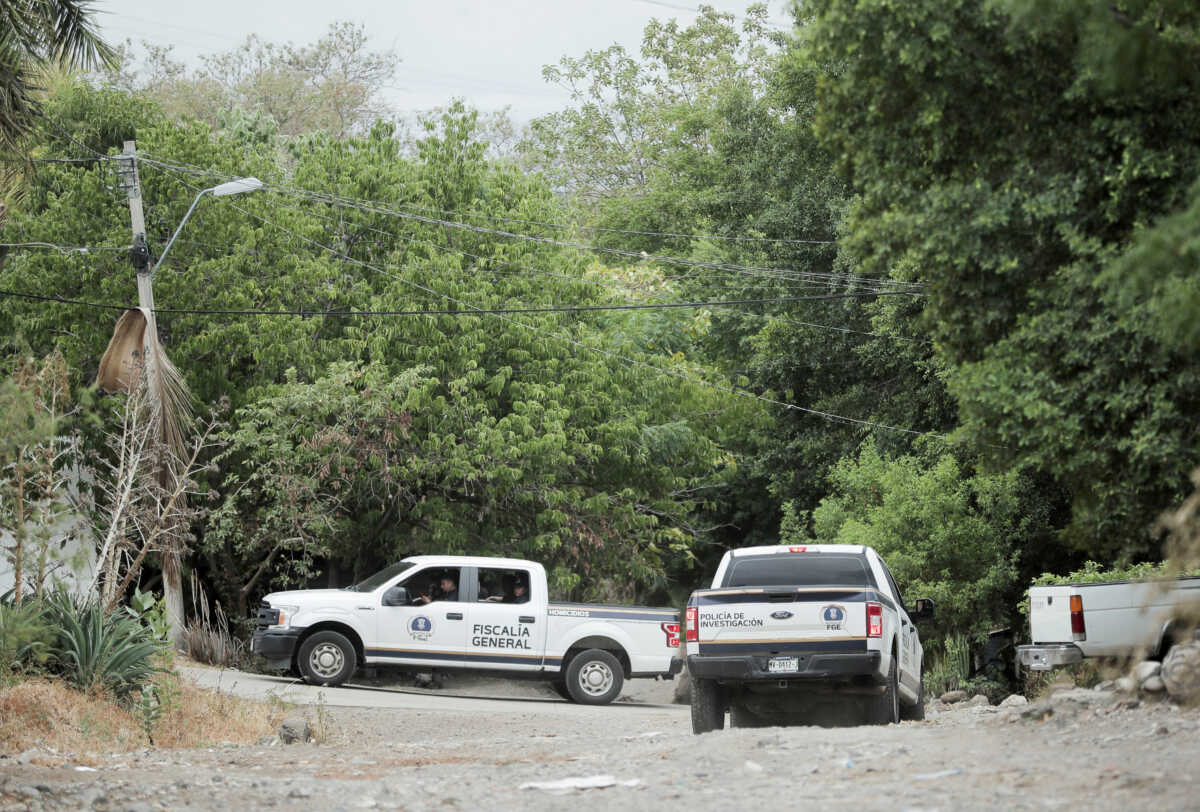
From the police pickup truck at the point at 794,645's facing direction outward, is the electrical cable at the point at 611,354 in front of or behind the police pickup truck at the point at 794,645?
in front

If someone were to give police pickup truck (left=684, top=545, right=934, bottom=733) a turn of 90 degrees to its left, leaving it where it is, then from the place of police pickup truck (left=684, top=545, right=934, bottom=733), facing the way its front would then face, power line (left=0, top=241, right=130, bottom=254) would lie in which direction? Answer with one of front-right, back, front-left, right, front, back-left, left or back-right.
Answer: front-right

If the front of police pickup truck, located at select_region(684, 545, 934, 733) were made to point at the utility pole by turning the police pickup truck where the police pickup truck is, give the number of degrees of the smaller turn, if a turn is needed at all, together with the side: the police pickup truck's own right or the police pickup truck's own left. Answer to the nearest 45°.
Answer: approximately 45° to the police pickup truck's own left

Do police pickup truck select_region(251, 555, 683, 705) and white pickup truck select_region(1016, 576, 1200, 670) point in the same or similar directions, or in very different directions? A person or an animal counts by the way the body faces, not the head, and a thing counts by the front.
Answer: very different directions

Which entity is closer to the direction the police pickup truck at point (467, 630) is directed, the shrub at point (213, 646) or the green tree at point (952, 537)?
the shrub

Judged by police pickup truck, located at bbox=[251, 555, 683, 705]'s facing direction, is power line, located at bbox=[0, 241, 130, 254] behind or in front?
in front

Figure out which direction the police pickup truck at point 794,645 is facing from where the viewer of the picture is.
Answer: facing away from the viewer

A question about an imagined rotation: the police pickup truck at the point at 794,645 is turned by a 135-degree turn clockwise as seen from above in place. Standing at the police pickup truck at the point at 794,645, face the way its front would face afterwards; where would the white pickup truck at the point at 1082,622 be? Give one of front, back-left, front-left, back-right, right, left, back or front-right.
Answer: left

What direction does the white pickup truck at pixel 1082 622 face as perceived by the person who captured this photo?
facing away from the viewer and to the right of the viewer

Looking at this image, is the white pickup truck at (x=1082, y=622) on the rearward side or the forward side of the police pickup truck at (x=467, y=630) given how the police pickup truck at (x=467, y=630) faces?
on the rearward side

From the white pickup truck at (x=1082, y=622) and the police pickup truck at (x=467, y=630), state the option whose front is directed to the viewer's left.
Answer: the police pickup truck

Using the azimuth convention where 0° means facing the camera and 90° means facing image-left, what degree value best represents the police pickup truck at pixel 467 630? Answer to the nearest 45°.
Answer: approximately 90°

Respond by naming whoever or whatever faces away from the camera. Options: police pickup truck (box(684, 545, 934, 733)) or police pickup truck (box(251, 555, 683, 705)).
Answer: police pickup truck (box(684, 545, 934, 733))

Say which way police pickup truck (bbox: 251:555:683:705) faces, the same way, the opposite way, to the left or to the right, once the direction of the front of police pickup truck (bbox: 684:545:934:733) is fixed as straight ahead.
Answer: to the left

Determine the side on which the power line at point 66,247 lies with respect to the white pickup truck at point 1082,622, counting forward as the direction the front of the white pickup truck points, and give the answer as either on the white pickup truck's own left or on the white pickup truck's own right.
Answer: on the white pickup truck's own left
